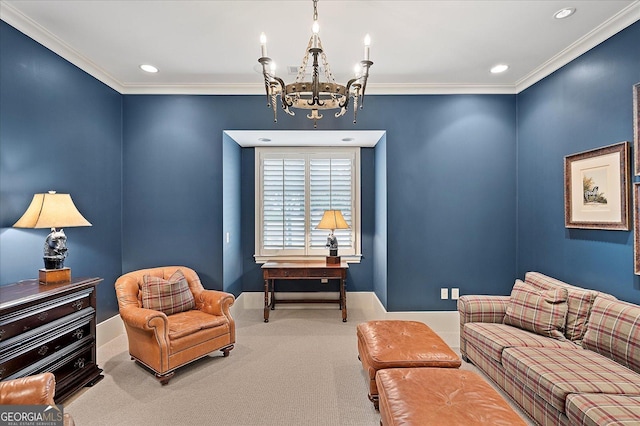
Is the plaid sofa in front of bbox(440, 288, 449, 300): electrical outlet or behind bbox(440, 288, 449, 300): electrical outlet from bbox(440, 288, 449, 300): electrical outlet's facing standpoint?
in front

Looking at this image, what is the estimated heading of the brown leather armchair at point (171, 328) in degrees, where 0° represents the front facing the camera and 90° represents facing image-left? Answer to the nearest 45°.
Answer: approximately 315°

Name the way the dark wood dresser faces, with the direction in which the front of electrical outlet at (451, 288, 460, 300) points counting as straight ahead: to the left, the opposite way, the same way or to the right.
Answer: to the left

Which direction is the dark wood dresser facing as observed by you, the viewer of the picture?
facing the viewer and to the right of the viewer

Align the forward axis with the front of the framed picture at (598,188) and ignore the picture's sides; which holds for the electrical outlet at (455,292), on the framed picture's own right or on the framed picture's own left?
on the framed picture's own right

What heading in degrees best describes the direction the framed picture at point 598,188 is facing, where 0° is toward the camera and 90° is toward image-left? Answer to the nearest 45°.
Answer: approximately 45°

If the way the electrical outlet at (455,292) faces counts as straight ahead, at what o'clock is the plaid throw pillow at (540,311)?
The plaid throw pillow is roughly at 11 o'clock from the electrical outlet.

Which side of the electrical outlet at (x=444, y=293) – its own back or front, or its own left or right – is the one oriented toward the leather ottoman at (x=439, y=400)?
front

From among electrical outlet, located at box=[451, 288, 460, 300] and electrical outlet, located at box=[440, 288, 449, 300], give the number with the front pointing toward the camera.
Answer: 2

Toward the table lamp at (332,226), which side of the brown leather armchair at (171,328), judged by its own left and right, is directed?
left

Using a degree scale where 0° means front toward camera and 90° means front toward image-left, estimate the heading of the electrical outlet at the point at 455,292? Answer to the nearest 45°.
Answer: approximately 0°

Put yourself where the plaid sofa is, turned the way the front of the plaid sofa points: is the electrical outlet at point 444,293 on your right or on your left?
on your right

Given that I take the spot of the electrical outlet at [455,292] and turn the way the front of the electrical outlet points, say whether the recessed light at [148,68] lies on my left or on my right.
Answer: on my right
